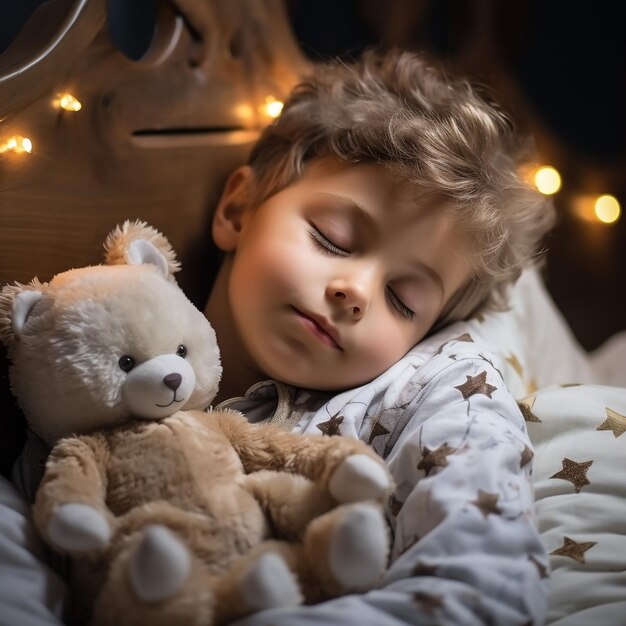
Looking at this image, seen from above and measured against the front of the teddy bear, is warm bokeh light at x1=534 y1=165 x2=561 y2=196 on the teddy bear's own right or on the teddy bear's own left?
on the teddy bear's own left

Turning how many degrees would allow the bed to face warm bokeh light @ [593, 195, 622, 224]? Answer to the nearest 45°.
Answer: approximately 135° to its left

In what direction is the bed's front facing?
toward the camera

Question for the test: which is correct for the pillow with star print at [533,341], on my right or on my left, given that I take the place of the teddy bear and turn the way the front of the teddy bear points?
on my left

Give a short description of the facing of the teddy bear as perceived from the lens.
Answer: facing the viewer and to the right of the viewer
